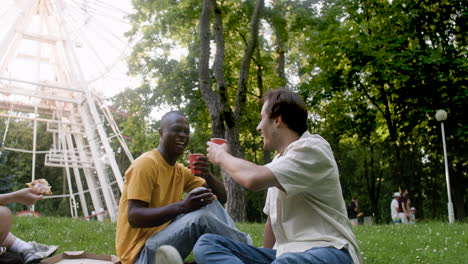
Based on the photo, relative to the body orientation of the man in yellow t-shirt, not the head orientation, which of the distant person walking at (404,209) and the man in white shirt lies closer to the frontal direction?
the man in white shirt

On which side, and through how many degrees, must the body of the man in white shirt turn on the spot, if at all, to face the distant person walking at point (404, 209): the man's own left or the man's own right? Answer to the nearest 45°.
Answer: approximately 90° to the man's own right

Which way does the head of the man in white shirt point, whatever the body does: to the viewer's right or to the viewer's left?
to the viewer's left

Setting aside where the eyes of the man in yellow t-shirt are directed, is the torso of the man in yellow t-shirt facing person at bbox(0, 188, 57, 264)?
no

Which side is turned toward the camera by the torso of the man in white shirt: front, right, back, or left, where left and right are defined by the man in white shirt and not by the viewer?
left

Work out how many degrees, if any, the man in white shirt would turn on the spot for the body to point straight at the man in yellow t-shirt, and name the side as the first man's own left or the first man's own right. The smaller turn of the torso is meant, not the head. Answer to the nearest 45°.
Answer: approximately 45° to the first man's own right

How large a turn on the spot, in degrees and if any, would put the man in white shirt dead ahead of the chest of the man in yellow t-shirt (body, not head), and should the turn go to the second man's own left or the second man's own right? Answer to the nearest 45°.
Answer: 0° — they already face them

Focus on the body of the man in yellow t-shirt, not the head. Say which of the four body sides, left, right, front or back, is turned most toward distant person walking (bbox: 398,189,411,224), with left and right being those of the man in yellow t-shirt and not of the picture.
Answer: left
